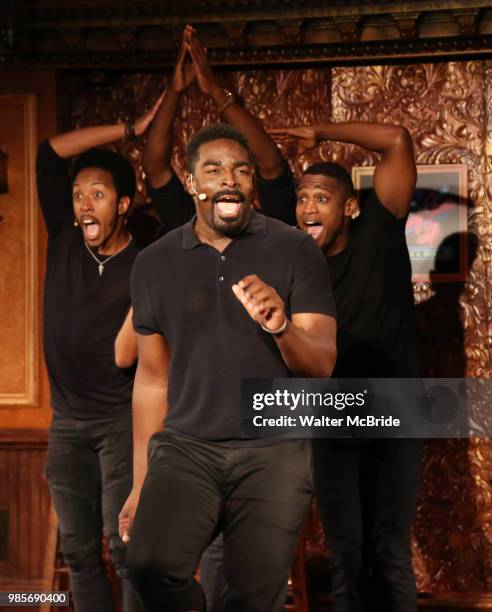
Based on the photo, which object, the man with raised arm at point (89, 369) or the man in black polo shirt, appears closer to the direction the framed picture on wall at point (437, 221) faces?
the man in black polo shirt

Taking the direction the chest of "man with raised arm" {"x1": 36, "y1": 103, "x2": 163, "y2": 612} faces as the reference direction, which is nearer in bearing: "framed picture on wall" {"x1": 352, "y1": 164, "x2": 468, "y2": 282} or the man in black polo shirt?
the man in black polo shirt

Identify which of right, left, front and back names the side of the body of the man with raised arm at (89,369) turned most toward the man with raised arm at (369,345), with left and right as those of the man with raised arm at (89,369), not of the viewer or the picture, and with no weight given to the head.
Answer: left

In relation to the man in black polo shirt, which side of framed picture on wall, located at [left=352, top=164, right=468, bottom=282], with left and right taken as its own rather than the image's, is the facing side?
front

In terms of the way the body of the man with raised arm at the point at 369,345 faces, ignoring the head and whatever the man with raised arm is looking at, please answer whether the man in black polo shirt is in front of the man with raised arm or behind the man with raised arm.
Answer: in front

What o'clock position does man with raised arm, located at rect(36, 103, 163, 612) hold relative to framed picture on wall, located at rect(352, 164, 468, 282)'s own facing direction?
The man with raised arm is roughly at 2 o'clock from the framed picture on wall.

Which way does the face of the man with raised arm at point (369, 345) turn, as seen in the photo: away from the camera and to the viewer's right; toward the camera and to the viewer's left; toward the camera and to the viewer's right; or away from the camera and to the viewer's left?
toward the camera and to the viewer's left

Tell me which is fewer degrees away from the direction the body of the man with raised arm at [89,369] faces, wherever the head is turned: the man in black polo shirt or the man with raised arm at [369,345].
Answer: the man in black polo shirt

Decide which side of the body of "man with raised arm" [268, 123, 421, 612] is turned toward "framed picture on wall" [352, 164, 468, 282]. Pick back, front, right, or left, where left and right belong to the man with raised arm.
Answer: back

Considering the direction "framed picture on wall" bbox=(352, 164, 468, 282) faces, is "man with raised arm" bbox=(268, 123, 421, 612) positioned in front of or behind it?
in front

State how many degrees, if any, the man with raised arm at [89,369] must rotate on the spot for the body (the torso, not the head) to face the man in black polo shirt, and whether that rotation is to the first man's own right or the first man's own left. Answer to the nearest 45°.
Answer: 0° — they already face them

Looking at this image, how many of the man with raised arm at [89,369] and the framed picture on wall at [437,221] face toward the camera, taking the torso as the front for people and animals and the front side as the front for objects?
2

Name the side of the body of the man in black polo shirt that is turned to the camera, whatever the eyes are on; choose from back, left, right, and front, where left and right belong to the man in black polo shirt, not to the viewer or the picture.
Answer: front

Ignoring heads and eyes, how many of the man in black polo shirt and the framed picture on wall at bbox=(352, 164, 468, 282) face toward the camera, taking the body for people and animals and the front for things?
2

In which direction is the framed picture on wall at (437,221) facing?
toward the camera

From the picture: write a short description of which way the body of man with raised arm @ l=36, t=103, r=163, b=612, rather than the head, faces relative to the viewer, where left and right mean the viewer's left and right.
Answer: facing the viewer

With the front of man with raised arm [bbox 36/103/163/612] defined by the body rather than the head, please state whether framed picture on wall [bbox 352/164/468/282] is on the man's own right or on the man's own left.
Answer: on the man's own left

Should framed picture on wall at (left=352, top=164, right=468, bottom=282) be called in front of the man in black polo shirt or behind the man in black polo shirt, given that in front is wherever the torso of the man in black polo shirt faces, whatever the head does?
behind

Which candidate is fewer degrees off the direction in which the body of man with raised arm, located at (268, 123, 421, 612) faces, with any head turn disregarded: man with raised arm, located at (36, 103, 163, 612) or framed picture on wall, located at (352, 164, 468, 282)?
the man with raised arm
